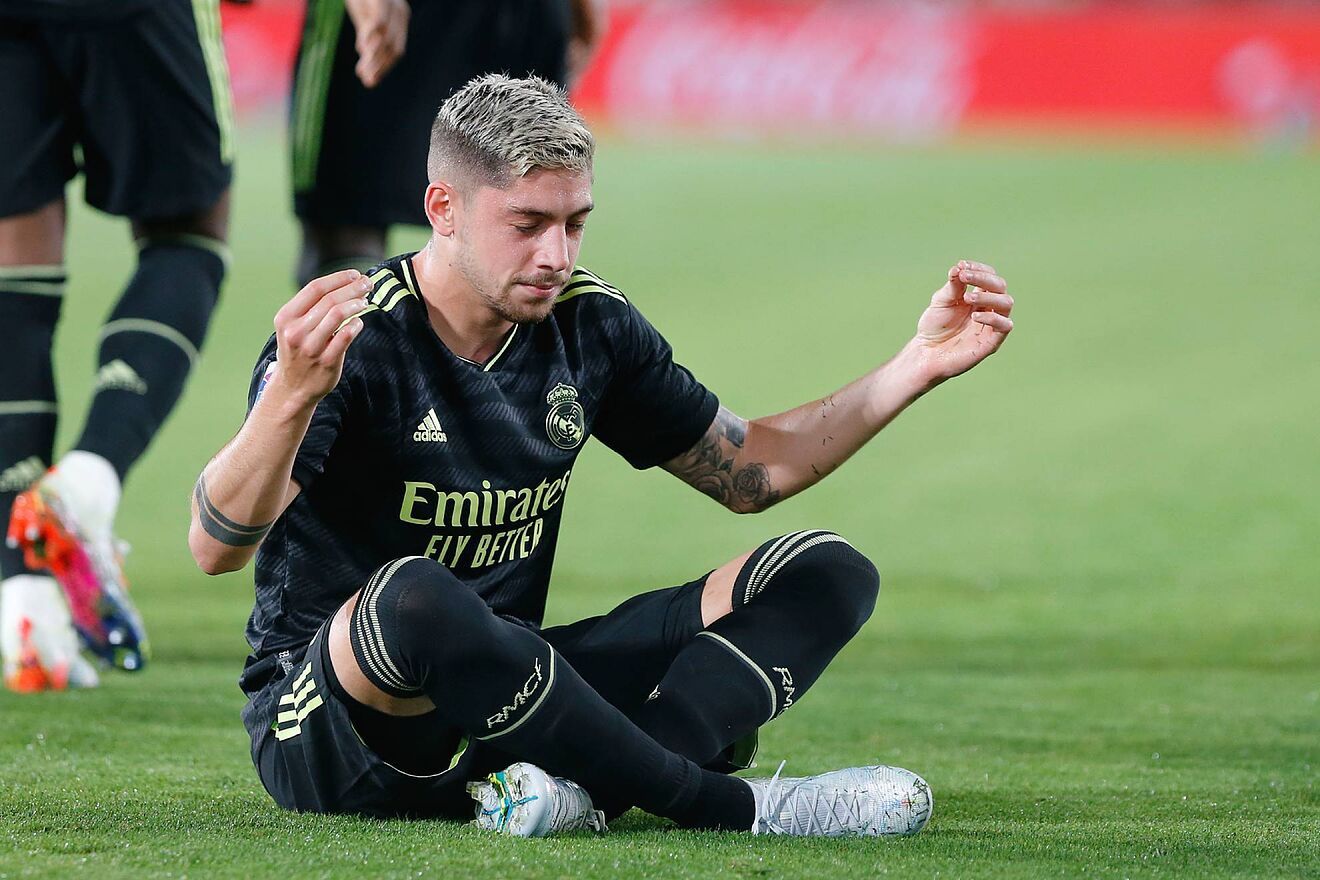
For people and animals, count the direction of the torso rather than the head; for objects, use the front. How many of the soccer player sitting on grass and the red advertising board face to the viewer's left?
0

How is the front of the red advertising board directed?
toward the camera

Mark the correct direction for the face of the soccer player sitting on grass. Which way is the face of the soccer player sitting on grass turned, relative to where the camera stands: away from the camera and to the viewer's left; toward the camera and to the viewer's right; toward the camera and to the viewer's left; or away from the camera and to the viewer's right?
toward the camera and to the viewer's right

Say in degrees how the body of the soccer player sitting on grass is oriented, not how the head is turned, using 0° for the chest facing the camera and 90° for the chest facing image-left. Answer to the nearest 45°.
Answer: approximately 315°

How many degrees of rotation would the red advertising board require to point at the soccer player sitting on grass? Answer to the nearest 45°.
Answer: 0° — it already faces them

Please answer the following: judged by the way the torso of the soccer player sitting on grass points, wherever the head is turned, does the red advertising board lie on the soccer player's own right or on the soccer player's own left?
on the soccer player's own left
